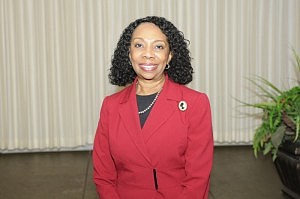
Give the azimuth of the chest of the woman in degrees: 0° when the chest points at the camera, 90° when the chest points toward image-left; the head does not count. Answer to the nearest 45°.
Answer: approximately 0°

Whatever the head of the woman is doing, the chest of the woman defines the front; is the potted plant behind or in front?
behind
